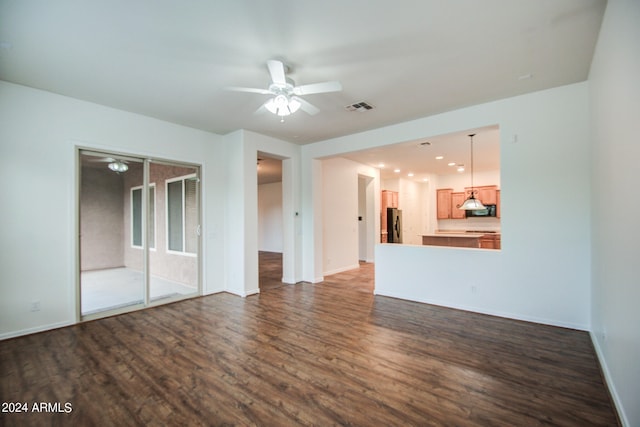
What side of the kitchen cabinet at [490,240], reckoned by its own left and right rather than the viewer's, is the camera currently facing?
front

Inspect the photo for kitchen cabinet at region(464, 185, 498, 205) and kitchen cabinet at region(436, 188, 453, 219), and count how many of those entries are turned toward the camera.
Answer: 2

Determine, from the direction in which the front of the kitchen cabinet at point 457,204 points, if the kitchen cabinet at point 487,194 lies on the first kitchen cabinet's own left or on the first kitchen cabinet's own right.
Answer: on the first kitchen cabinet's own left

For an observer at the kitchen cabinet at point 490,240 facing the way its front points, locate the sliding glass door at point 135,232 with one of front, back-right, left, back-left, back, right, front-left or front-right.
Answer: front-right

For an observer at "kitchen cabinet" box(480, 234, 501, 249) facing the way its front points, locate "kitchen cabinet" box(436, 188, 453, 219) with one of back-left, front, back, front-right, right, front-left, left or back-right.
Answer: back-right

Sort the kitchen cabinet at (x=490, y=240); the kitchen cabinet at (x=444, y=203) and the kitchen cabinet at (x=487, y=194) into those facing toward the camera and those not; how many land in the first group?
3

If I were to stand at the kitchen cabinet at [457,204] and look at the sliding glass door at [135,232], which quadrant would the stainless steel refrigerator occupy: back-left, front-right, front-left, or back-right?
front-right

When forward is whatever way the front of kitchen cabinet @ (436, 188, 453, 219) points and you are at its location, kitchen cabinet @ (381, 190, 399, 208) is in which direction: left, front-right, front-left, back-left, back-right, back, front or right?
front-right

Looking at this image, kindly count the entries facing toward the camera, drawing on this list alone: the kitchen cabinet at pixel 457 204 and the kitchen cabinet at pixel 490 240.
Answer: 2

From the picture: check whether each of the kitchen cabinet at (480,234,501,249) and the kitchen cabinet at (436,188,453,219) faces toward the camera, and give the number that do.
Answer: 2

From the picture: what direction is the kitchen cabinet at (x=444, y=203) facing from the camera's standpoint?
toward the camera

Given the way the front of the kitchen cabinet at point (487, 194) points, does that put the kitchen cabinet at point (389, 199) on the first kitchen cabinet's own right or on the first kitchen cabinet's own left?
on the first kitchen cabinet's own right

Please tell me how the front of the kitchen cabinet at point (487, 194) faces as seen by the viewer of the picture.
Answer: facing the viewer
